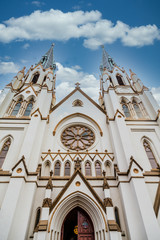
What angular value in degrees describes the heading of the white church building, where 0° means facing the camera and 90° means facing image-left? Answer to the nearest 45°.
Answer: approximately 0°
